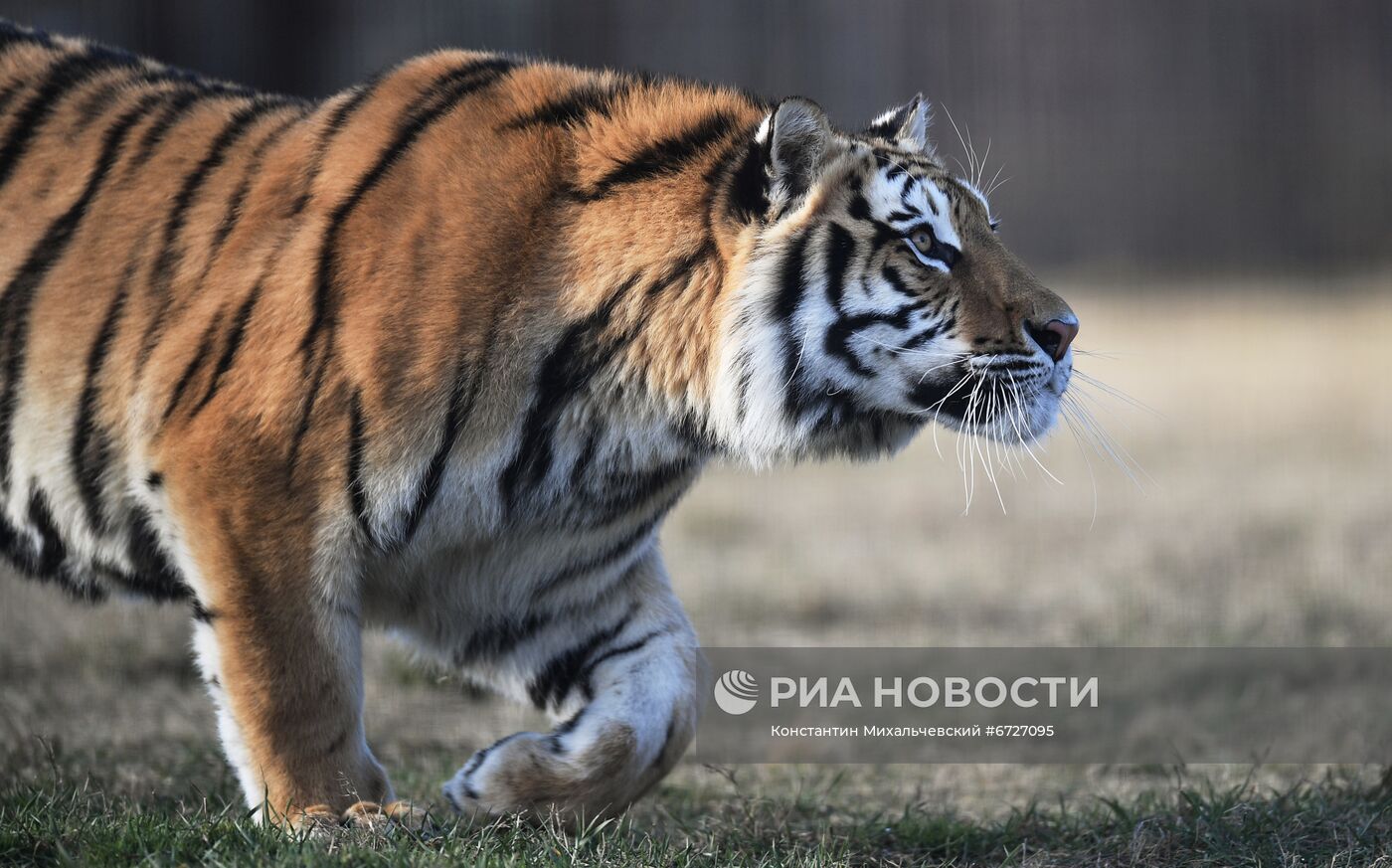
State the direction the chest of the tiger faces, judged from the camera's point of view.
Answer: to the viewer's right
